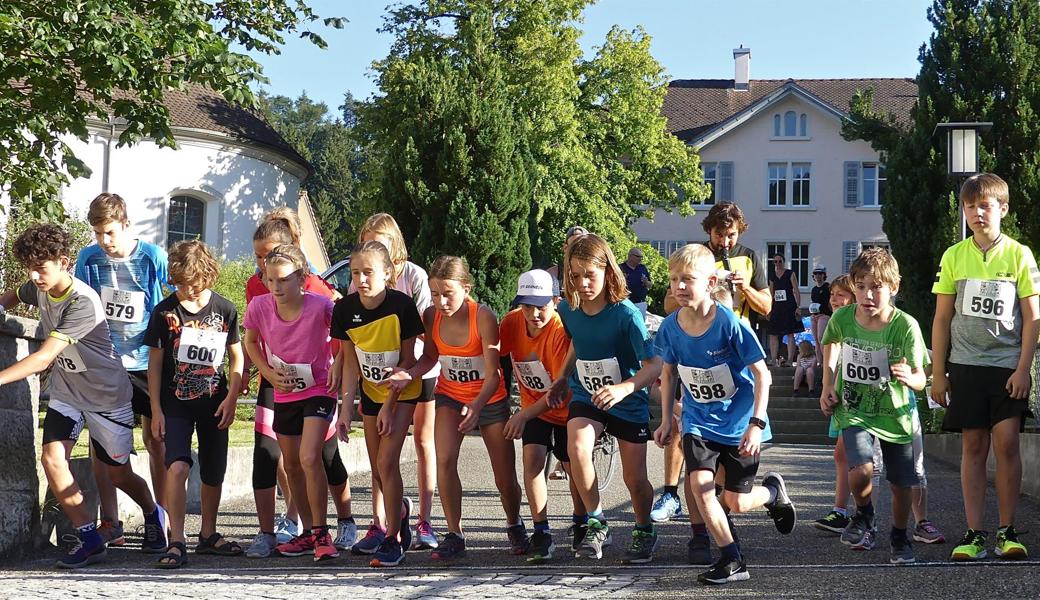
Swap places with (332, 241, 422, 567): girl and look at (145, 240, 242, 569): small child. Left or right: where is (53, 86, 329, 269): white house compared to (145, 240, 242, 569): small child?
right

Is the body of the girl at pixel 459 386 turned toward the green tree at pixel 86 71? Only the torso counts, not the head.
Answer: no

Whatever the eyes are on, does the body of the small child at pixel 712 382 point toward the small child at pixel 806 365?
no

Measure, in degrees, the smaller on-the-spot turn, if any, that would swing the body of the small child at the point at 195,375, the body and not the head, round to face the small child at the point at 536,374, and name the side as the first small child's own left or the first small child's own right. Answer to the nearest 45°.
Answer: approximately 90° to the first small child's own left

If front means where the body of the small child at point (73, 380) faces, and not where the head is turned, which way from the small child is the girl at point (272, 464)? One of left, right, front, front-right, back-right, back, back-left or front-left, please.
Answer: back-left

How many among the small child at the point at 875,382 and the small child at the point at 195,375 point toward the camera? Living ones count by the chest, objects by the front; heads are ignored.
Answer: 2

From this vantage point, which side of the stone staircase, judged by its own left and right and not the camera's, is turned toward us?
front

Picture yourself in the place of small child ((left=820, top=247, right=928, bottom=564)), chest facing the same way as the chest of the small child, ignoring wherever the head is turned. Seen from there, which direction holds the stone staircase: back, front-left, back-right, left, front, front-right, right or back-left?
back

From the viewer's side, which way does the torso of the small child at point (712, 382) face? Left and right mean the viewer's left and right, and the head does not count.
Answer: facing the viewer and to the left of the viewer

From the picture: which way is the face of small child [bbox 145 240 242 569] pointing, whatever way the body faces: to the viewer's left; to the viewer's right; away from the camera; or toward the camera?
toward the camera

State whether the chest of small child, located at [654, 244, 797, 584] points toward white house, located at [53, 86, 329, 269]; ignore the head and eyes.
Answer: no

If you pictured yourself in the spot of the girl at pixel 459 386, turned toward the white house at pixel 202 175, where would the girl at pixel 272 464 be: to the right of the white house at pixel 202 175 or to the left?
left

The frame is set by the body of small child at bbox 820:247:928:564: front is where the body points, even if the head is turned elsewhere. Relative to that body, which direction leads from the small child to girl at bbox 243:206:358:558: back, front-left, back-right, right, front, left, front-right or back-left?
right

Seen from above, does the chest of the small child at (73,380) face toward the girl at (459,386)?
no

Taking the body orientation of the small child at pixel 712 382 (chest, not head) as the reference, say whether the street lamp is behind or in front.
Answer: behind

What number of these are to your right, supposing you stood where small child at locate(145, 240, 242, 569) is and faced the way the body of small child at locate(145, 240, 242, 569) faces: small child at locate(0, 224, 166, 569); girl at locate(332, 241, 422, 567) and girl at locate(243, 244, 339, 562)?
1

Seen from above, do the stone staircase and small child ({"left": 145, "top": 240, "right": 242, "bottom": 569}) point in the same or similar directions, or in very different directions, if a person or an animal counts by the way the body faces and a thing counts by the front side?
same or similar directions

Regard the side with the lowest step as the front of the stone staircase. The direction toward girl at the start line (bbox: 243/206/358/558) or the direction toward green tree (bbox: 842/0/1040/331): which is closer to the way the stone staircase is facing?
the girl at the start line

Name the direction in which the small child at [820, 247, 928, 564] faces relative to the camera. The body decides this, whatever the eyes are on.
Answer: toward the camera
